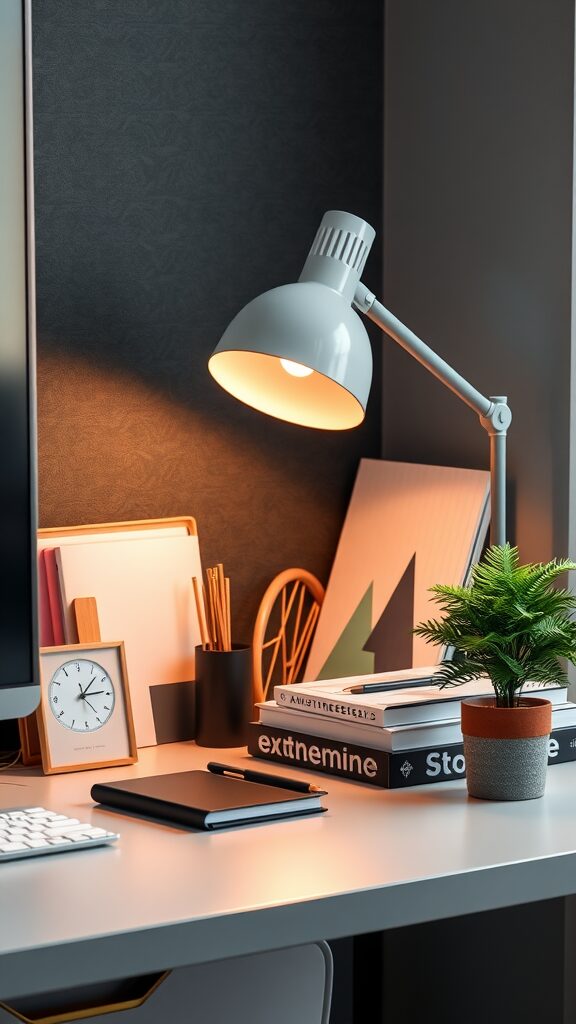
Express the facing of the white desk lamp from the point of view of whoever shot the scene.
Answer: facing the viewer and to the left of the viewer
